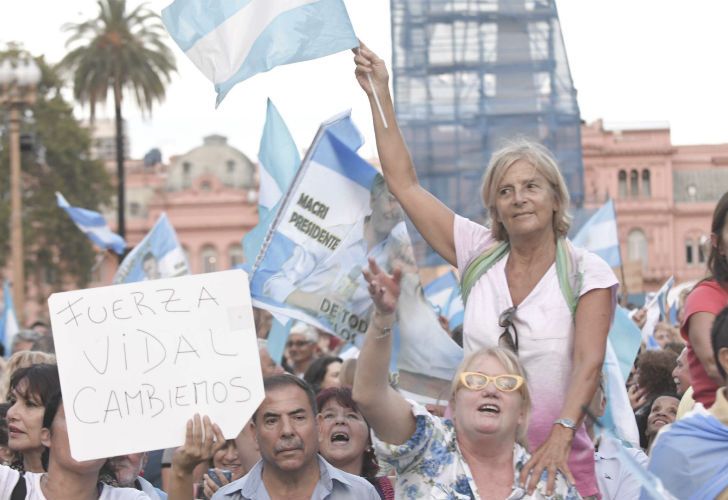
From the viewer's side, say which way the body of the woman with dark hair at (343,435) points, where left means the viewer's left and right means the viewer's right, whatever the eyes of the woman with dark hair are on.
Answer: facing the viewer and to the left of the viewer

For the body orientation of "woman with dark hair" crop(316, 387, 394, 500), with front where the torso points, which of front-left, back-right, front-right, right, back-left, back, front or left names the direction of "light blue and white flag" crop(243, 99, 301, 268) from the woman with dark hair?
back-right

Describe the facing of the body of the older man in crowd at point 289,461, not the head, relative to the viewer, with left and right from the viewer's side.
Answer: facing the viewer

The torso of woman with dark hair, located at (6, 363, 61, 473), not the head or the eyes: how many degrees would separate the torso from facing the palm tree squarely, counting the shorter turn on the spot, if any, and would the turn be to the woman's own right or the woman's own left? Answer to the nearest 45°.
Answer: approximately 135° to the woman's own right

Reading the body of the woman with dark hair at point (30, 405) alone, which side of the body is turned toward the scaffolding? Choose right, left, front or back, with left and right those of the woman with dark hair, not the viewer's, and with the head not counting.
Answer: back

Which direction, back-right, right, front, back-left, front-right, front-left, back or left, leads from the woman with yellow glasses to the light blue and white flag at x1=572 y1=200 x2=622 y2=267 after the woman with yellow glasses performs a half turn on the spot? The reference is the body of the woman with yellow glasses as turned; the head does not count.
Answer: front

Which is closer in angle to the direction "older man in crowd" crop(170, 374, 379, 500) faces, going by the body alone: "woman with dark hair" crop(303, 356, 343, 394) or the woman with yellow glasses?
the woman with yellow glasses

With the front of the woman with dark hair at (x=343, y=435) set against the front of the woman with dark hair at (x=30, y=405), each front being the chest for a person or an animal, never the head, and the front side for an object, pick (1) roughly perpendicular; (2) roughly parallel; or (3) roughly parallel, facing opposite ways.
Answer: roughly parallel

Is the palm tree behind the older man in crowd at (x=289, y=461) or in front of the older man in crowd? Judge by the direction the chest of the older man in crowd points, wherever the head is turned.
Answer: behind

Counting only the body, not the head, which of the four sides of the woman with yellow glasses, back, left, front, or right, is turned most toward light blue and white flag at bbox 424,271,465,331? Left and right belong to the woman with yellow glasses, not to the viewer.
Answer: back

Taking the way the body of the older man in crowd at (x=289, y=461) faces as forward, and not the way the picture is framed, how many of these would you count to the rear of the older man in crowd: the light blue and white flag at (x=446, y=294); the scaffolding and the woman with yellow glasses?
2

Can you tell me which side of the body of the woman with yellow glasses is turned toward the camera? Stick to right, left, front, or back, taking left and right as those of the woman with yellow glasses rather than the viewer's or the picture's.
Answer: front
